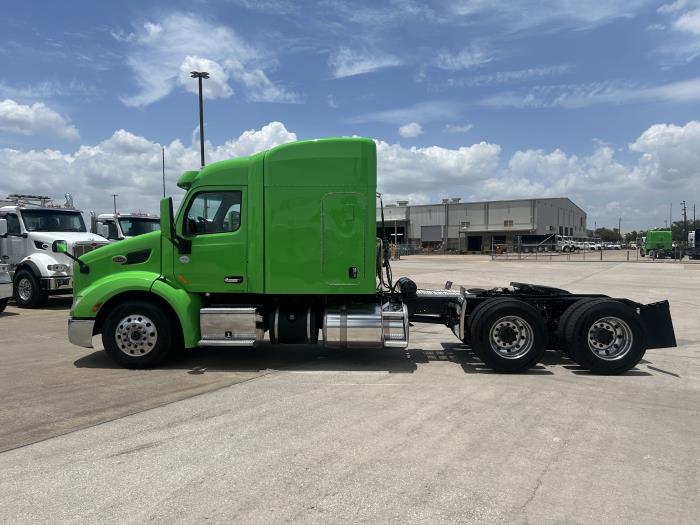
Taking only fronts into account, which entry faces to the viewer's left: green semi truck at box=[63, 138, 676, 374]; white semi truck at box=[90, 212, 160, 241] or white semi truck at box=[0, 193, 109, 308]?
the green semi truck

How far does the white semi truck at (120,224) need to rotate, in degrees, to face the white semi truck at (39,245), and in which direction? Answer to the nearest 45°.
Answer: approximately 90° to its right

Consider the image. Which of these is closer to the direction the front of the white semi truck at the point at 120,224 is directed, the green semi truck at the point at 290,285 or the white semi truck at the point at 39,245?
the green semi truck

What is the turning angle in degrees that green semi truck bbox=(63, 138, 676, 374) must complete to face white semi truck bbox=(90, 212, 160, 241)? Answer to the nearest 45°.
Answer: approximately 45° to its right

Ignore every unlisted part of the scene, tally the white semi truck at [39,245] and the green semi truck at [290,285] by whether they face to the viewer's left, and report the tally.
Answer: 1

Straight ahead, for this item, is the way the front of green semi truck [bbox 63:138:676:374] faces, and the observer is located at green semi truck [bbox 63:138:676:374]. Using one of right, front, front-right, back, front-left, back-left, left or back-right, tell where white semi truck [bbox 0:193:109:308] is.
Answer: front-right

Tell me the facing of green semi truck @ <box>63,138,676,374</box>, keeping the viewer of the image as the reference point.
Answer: facing to the left of the viewer

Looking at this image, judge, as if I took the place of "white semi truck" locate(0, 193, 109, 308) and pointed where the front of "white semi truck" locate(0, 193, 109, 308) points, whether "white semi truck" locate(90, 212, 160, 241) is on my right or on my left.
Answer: on my left
